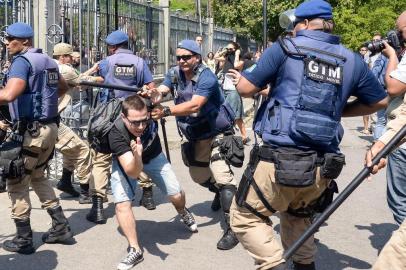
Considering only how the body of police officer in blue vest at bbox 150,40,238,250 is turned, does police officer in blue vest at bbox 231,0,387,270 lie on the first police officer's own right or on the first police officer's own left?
on the first police officer's own left

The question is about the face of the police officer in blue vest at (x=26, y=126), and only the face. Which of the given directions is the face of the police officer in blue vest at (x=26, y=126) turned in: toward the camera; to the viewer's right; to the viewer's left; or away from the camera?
to the viewer's left

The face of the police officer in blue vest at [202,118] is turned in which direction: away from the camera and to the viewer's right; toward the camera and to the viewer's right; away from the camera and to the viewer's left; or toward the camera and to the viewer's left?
toward the camera and to the viewer's left

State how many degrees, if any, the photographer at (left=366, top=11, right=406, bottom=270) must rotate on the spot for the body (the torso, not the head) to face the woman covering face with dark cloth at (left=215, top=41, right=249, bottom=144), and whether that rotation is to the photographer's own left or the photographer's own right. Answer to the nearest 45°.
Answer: approximately 90° to the photographer's own right

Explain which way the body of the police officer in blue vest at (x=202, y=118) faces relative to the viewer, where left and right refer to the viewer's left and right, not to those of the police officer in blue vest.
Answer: facing the viewer and to the left of the viewer

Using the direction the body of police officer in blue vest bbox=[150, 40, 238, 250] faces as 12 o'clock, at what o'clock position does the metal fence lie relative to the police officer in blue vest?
The metal fence is roughly at 4 o'clock from the police officer in blue vest.

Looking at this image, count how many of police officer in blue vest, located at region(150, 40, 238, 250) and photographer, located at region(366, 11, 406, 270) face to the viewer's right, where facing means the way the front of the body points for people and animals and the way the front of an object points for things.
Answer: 0

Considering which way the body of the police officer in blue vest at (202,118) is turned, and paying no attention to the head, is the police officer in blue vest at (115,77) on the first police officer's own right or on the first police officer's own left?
on the first police officer's own right

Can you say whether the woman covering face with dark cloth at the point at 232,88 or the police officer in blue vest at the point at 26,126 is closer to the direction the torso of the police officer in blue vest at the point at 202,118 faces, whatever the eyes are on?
the police officer in blue vest

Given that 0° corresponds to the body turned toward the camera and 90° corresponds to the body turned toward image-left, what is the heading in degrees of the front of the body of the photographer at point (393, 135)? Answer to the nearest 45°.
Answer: approximately 90°
